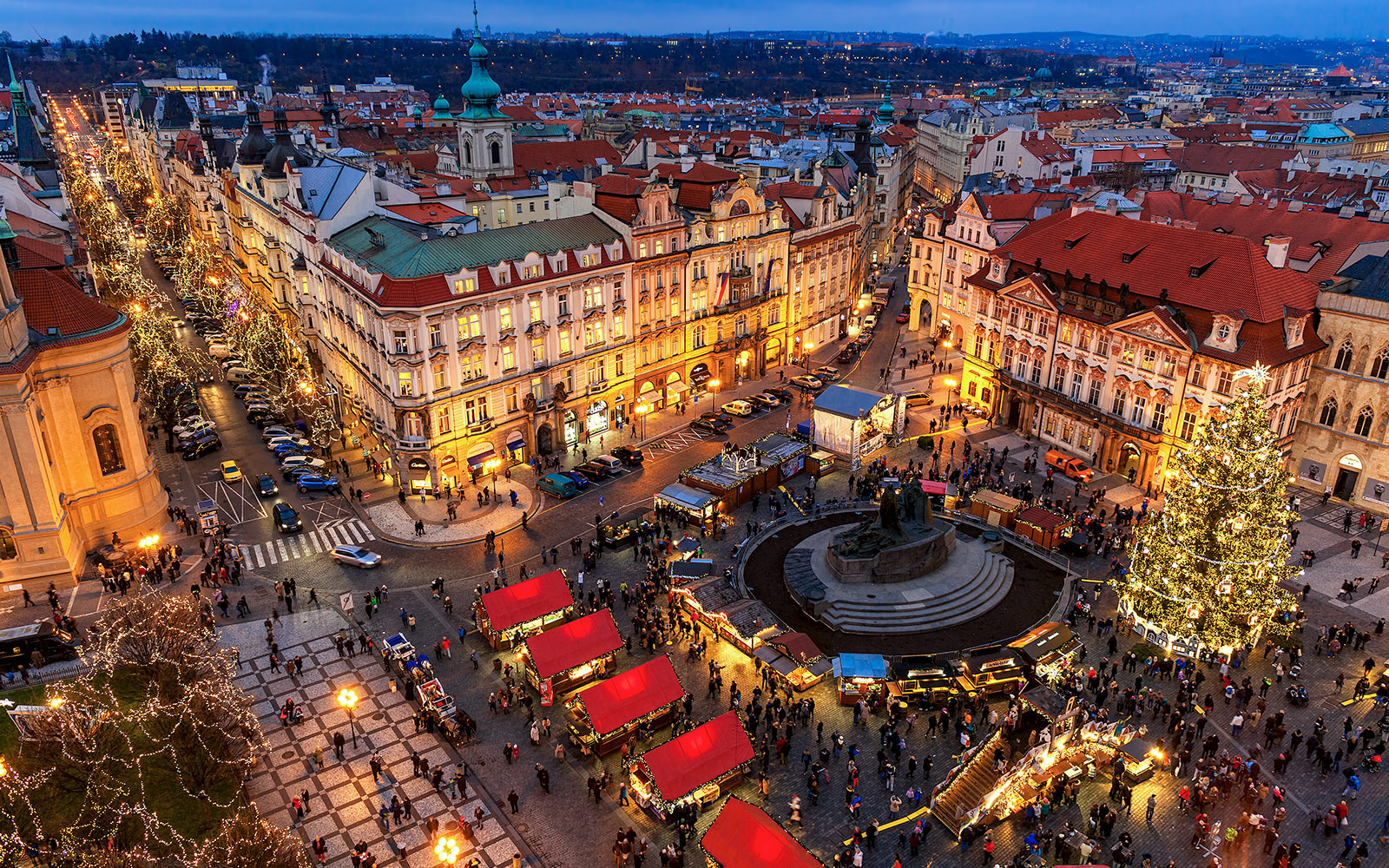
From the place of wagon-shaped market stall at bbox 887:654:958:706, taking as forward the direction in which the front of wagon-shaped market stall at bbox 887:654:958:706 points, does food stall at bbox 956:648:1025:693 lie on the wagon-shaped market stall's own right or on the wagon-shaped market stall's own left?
on the wagon-shaped market stall's own left

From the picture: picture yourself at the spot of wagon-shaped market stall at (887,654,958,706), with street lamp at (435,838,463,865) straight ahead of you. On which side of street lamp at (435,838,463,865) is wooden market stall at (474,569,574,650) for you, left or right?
right

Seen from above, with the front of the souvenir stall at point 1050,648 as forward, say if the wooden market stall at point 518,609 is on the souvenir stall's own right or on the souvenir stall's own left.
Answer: on the souvenir stall's own right

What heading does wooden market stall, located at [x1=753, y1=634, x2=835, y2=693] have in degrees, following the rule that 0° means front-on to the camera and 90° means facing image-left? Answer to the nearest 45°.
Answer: approximately 45°

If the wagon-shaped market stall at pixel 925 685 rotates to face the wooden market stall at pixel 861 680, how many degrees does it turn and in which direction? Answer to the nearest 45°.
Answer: approximately 90° to its right

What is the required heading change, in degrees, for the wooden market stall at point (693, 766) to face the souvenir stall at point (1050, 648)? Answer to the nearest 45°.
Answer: approximately 90° to its left
